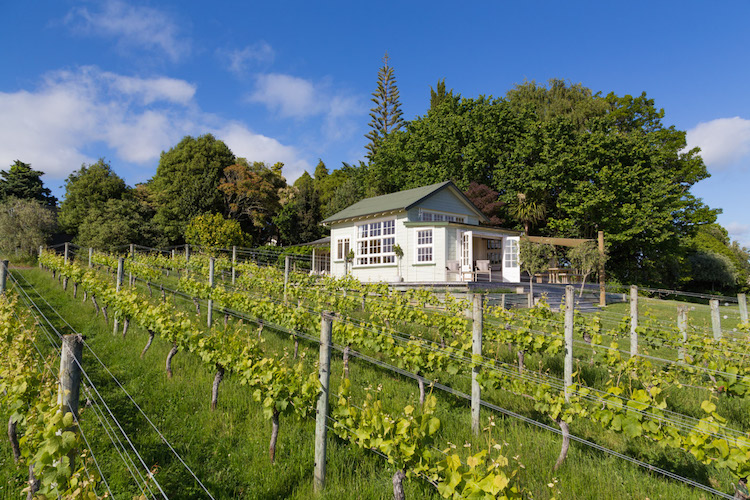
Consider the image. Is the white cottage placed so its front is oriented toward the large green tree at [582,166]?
no

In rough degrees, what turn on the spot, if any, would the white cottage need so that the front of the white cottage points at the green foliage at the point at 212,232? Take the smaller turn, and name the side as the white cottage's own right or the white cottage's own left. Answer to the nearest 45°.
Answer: approximately 135° to the white cottage's own right

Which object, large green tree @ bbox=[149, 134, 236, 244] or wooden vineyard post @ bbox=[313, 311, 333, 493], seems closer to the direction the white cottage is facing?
the wooden vineyard post

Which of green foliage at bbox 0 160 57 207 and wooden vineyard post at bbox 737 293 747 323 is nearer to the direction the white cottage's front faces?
the wooden vineyard post

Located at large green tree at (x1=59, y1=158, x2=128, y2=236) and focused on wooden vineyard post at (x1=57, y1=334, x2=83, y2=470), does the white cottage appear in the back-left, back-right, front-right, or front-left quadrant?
front-left

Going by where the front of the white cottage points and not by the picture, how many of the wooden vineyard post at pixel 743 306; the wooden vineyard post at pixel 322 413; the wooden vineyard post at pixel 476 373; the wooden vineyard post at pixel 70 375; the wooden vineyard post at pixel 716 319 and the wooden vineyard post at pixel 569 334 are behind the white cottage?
0

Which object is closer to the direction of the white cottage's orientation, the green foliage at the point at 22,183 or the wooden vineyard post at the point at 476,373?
the wooden vineyard post

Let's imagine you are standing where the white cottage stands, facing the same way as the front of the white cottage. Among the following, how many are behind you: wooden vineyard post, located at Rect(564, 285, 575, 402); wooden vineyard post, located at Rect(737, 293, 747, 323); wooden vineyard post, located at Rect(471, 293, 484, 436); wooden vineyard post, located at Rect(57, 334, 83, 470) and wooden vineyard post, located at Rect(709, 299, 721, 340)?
0

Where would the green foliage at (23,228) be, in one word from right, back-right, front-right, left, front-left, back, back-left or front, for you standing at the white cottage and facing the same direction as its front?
back-right

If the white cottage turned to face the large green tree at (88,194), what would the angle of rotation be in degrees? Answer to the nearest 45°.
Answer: approximately 135° to its right

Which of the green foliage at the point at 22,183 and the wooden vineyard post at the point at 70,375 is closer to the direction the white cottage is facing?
the wooden vineyard post

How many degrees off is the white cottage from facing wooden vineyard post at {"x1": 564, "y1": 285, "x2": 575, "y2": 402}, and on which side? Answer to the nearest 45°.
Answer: approximately 45° to its right

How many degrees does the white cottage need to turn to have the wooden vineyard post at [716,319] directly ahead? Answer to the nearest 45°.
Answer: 0° — it already faces it

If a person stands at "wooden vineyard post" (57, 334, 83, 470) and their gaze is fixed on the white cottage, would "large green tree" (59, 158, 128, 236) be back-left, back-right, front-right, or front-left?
front-left

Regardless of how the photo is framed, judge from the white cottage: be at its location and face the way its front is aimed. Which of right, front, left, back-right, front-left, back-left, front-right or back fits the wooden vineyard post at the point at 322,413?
front-right

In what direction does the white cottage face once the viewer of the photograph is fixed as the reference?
facing the viewer and to the right of the viewer
